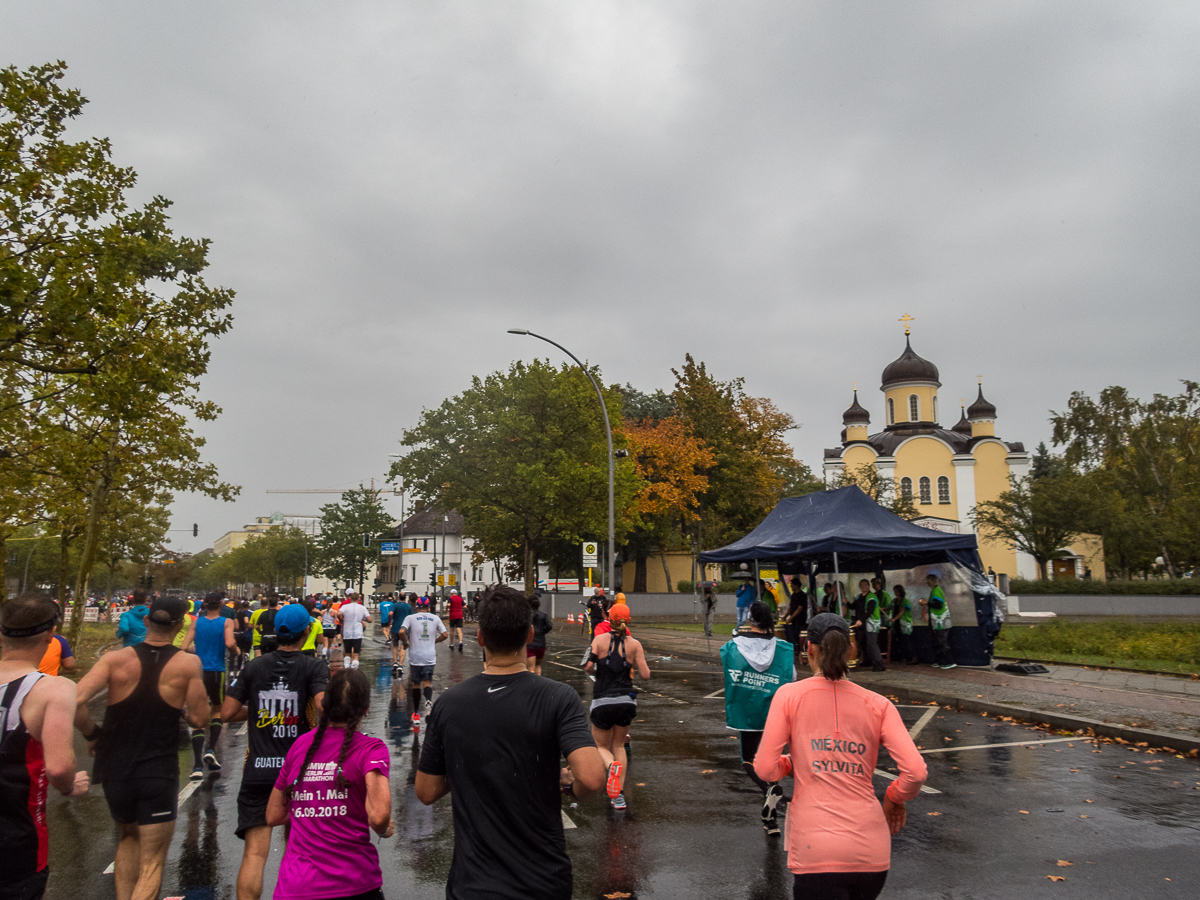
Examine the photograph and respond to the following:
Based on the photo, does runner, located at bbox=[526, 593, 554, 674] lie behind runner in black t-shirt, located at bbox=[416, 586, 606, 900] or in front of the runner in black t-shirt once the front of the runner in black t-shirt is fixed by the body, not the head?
in front

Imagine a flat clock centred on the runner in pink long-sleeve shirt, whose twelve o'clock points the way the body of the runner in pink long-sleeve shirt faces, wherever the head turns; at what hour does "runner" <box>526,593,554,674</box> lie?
The runner is roughly at 11 o'clock from the runner in pink long-sleeve shirt.

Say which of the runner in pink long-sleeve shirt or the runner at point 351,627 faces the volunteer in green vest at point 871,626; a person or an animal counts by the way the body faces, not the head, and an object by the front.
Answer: the runner in pink long-sleeve shirt

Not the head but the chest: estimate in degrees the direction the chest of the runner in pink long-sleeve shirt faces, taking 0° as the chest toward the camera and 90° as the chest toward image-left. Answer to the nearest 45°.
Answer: approximately 180°

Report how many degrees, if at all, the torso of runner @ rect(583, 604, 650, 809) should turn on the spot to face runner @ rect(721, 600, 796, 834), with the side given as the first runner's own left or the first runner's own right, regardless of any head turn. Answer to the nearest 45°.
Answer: approximately 135° to the first runner's own right

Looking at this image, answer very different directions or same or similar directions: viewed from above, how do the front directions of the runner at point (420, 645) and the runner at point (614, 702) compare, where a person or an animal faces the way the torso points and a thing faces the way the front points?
same or similar directions

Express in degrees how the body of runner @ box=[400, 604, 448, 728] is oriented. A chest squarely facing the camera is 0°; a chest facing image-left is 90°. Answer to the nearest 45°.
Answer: approximately 180°

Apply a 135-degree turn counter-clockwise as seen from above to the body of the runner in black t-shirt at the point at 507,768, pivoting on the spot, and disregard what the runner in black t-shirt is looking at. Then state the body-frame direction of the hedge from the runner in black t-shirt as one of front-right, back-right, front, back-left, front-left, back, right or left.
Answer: back

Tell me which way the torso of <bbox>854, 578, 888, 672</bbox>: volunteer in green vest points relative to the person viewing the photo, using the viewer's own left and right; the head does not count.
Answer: facing to the left of the viewer

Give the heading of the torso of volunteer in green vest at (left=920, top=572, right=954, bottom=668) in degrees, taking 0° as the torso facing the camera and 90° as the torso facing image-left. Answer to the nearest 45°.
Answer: approximately 90°

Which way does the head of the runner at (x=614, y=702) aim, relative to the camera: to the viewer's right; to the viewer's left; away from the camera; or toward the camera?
away from the camera

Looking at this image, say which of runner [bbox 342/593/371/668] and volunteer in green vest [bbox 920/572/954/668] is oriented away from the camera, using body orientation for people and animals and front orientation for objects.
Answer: the runner

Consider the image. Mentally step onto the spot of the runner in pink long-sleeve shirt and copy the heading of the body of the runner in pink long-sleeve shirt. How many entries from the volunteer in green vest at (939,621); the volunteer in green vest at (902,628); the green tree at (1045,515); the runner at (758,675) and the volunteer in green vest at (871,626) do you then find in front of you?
5

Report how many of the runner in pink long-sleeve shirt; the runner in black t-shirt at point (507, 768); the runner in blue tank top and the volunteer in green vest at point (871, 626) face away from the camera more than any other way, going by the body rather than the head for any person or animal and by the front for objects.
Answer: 3

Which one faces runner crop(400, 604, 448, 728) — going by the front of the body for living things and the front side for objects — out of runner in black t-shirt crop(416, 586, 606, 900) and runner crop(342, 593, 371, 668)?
the runner in black t-shirt

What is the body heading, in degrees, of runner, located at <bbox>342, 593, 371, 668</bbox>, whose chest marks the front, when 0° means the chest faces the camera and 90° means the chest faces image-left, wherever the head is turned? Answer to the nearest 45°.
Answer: approximately 180°

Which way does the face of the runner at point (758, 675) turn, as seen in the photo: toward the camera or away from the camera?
away from the camera

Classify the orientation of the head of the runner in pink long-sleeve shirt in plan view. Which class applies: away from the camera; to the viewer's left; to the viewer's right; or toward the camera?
away from the camera

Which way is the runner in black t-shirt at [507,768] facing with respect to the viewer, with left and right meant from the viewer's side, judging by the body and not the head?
facing away from the viewer

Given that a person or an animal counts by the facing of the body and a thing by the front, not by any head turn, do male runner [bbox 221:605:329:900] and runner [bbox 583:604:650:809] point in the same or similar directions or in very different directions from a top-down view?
same or similar directions
